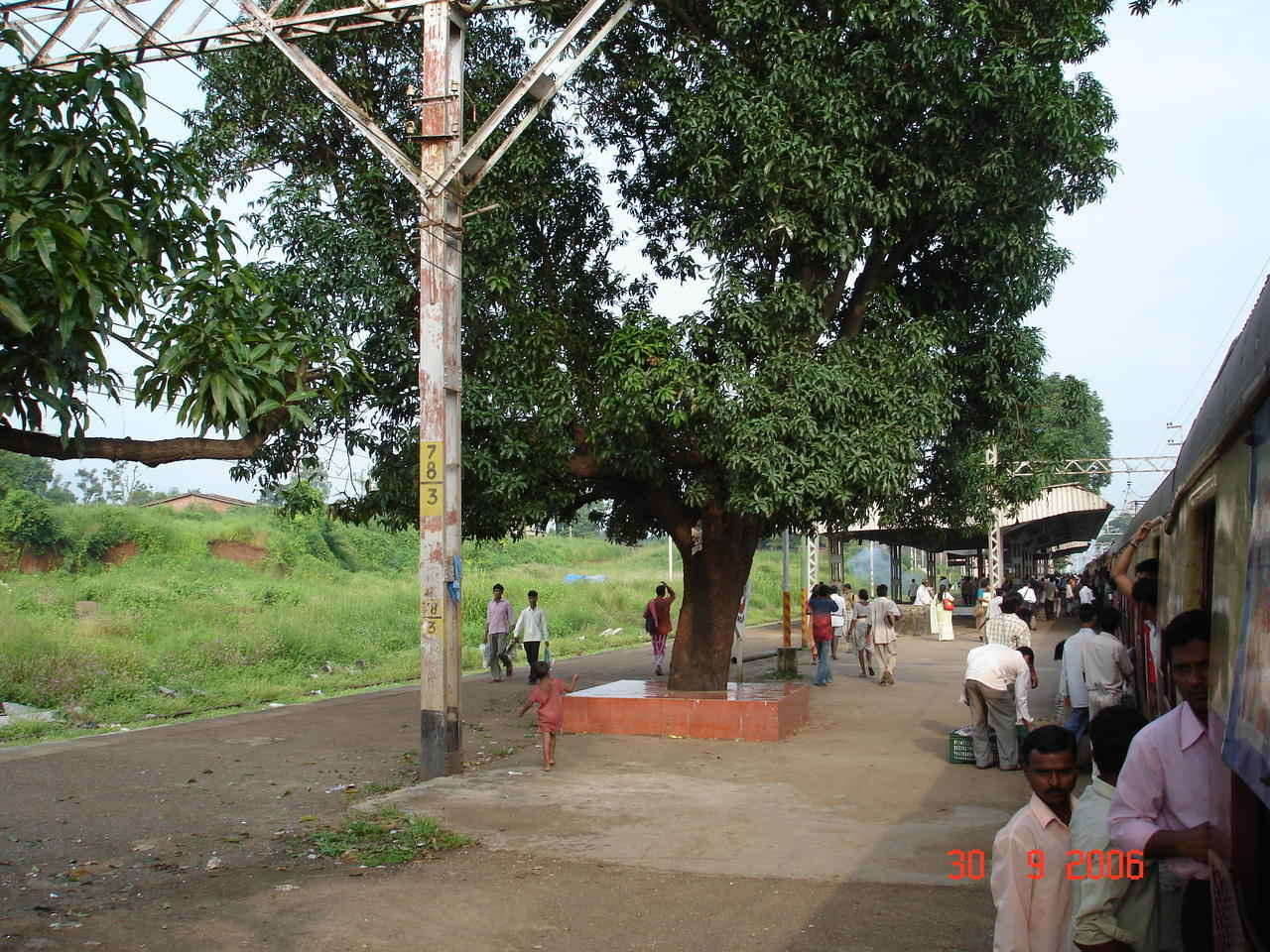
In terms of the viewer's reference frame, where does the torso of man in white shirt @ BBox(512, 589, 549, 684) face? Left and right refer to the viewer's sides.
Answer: facing the viewer

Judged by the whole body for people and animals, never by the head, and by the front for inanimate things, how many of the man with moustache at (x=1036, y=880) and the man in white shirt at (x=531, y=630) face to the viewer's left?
0

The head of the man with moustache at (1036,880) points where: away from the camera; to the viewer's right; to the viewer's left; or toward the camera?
toward the camera

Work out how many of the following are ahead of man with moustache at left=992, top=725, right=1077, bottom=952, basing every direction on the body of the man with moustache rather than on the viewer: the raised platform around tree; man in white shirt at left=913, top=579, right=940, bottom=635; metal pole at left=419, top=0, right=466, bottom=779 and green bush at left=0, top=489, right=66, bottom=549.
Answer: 0

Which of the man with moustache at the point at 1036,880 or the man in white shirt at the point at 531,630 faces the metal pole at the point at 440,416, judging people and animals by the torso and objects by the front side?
the man in white shirt

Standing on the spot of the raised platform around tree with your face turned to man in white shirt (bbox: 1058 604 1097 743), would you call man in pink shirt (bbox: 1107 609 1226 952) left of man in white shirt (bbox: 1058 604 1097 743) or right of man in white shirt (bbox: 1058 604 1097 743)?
right

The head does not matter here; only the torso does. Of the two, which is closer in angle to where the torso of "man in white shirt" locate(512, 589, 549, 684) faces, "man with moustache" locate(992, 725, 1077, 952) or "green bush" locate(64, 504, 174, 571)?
the man with moustache

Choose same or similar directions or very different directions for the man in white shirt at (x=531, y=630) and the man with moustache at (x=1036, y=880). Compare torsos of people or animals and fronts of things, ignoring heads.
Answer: same or similar directions

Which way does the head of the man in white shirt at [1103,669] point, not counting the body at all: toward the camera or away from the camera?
away from the camera

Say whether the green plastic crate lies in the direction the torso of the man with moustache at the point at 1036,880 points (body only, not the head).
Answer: no

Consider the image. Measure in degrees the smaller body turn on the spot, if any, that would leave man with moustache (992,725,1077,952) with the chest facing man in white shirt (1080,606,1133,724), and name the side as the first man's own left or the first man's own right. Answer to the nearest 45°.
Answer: approximately 135° to the first man's own left

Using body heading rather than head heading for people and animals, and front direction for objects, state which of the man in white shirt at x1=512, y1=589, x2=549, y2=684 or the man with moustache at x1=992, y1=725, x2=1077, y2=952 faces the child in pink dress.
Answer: the man in white shirt

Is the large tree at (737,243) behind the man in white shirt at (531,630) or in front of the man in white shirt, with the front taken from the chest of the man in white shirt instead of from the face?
in front

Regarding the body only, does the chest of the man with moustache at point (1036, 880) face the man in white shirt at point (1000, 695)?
no

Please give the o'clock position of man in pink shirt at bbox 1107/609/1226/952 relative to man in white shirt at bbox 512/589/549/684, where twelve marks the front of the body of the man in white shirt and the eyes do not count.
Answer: The man in pink shirt is roughly at 12 o'clock from the man in white shirt.
